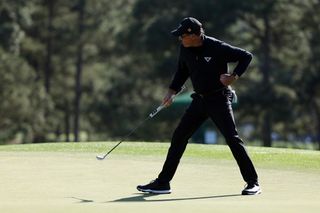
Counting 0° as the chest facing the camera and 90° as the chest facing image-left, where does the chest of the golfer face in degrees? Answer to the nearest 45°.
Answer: approximately 45°
